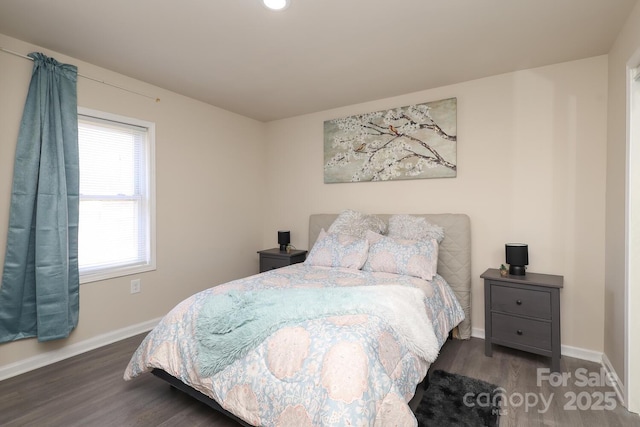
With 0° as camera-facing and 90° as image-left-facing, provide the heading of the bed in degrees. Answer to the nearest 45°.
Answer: approximately 45°

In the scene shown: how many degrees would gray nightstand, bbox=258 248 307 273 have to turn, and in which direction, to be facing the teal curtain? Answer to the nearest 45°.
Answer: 0° — it already faces it

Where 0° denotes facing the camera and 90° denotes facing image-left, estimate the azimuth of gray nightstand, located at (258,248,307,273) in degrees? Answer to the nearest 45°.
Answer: approximately 45°

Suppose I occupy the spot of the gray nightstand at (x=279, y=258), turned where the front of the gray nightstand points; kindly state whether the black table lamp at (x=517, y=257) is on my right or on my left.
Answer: on my left

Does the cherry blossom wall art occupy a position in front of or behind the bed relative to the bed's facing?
behind
